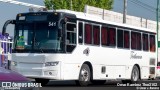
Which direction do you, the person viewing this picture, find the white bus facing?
facing the viewer and to the left of the viewer

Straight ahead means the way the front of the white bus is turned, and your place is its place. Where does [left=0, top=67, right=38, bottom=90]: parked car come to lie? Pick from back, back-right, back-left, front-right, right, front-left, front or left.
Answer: front-left
